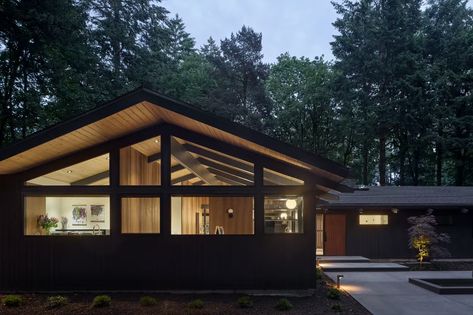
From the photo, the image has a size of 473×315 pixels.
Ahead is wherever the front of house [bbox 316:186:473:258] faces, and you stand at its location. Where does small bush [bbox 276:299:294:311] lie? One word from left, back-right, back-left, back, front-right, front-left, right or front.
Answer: front

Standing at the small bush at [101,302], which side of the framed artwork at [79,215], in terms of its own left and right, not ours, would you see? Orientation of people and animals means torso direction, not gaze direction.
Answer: front

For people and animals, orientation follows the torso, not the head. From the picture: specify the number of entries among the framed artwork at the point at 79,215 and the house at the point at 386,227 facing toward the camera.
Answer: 2

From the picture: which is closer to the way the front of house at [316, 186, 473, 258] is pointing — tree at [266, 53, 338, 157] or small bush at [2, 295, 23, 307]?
the small bush

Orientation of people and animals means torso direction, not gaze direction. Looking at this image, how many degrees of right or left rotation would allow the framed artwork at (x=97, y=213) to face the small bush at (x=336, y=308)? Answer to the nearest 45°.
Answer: approximately 45° to its left

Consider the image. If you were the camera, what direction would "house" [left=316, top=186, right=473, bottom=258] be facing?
facing the viewer

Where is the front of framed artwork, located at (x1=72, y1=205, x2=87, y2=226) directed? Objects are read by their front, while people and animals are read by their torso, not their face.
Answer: toward the camera

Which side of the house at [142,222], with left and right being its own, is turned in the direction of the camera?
front

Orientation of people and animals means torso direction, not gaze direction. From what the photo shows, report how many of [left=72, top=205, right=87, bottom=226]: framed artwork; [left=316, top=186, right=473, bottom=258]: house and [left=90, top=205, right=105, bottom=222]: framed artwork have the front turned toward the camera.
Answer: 3

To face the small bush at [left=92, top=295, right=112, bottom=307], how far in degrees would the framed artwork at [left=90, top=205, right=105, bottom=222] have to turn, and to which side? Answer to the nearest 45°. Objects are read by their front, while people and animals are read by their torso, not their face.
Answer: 0° — it already faces it
